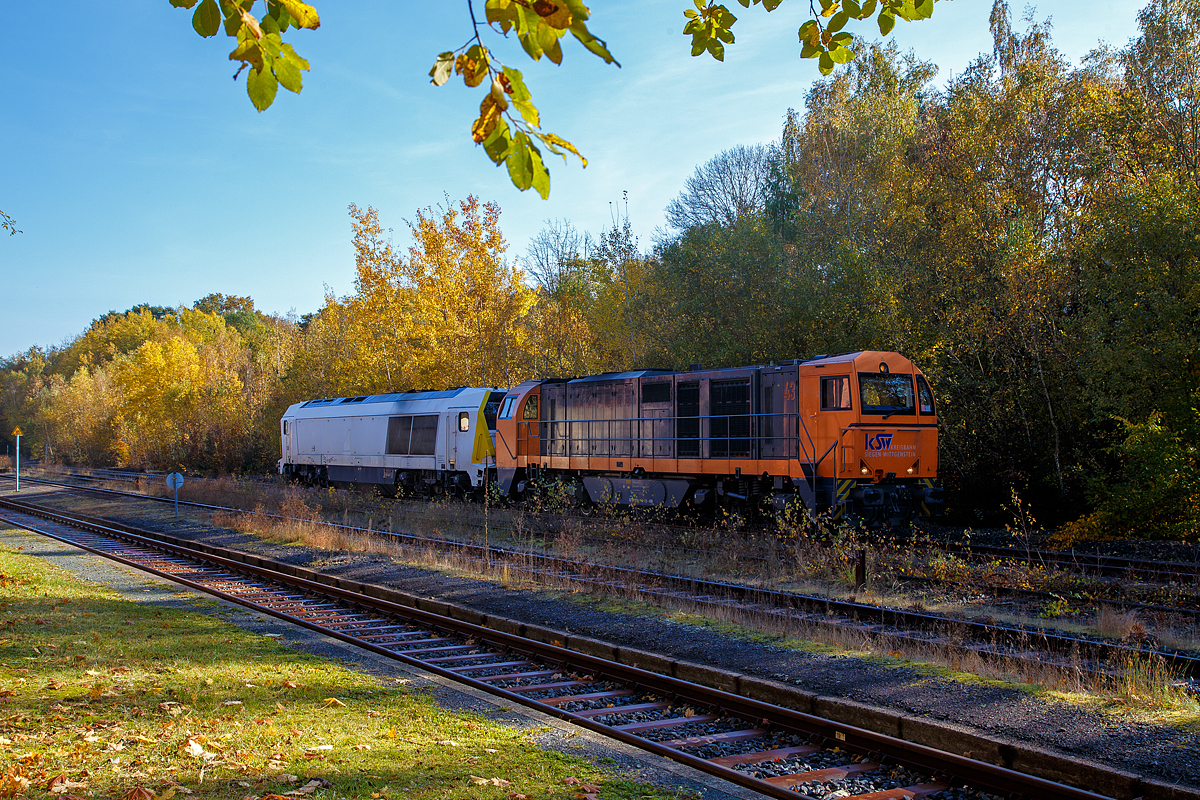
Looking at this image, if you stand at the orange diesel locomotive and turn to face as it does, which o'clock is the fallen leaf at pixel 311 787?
The fallen leaf is roughly at 2 o'clock from the orange diesel locomotive.

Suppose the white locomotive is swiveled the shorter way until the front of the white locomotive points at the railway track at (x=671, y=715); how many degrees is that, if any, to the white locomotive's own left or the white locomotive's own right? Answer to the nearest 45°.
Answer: approximately 45° to the white locomotive's own right

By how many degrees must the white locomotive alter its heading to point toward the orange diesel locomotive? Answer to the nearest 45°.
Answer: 0° — it already faces it

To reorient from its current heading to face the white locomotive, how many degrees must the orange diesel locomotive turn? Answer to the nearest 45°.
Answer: approximately 180°

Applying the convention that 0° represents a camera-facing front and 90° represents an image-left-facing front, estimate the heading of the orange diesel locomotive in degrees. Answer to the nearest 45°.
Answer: approximately 315°

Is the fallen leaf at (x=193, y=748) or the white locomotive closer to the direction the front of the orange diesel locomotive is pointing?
the fallen leaf

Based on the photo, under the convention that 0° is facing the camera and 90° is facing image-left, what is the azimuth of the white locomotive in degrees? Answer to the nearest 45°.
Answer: approximately 315°

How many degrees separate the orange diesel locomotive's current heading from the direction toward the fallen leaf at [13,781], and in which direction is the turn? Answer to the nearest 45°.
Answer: approximately 45° to its right

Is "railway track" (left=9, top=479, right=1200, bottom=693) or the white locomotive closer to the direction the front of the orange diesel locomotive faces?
the railway track

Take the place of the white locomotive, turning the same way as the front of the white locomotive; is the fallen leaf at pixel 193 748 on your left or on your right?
on your right

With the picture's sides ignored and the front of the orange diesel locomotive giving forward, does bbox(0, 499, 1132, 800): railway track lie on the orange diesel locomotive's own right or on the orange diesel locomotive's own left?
on the orange diesel locomotive's own right
